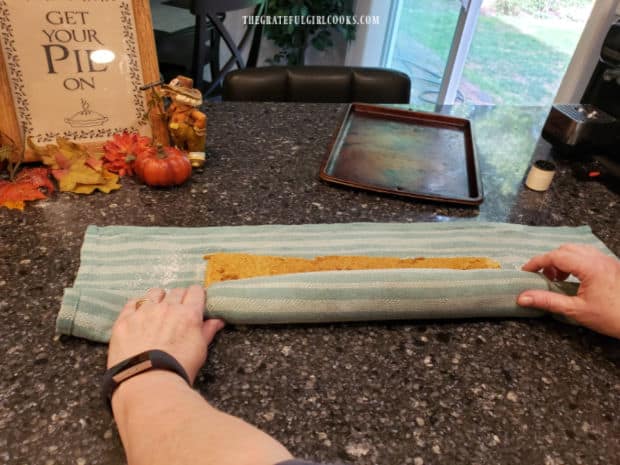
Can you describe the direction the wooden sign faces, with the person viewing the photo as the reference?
facing the viewer

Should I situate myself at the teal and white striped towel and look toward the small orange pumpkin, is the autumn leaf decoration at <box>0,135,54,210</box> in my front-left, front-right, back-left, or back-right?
front-left

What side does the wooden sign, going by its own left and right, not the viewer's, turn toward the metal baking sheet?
left

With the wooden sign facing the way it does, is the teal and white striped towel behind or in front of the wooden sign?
in front

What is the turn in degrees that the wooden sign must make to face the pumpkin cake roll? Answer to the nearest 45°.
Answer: approximately 45° to its left
